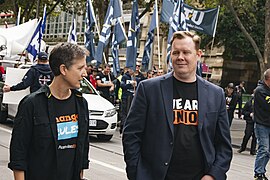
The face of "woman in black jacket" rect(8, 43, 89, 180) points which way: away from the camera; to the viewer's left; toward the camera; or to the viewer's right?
to the viewer's right

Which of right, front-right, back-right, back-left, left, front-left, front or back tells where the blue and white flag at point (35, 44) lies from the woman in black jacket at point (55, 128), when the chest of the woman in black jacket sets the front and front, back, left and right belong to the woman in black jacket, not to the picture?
back-left

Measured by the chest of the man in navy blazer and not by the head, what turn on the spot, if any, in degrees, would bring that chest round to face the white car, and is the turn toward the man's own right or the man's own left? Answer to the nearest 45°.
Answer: approximately 180°

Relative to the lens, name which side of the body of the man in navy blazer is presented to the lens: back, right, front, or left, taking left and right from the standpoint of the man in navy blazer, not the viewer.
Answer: front

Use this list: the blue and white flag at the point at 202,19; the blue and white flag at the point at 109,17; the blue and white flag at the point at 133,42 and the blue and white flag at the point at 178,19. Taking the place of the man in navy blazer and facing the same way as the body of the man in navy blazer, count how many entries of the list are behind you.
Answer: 4

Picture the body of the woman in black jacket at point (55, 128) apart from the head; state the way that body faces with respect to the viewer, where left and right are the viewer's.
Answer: facing the viewer and to the right of the viewer

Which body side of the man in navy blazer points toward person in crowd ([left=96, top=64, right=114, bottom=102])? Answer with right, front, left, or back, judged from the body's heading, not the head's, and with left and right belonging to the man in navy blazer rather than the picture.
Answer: back

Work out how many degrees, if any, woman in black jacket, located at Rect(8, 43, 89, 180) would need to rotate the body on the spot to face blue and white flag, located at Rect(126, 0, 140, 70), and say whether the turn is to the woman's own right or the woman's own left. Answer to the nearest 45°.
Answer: approximately 135° to the woman's own left

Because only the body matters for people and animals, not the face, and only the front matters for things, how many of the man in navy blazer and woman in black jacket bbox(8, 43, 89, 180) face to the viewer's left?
0
